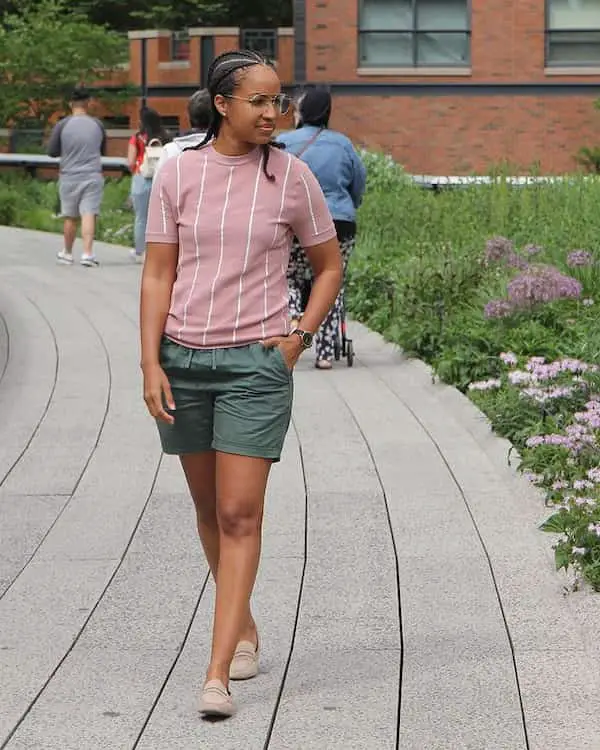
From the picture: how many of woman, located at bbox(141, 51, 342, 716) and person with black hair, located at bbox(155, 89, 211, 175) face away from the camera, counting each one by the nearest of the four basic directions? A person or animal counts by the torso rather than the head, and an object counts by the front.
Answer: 1

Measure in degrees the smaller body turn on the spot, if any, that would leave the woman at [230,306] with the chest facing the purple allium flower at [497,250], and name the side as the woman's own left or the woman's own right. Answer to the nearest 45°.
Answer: approximately 180°

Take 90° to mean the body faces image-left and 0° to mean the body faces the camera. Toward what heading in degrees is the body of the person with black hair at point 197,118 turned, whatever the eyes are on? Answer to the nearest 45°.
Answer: approximately 180°

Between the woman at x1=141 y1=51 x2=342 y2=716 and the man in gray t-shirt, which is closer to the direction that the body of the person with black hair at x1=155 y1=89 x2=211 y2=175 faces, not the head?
the man in gray t-shirt

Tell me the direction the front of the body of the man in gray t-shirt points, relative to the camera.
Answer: away from the camera

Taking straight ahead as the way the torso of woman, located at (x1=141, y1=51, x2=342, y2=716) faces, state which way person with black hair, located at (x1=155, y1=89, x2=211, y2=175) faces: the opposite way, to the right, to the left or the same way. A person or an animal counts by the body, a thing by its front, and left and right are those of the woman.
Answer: the opposite way
